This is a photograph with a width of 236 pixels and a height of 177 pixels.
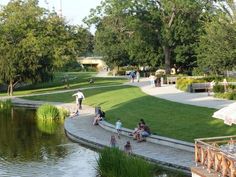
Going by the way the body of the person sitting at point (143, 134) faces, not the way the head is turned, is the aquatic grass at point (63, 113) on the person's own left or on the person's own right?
on the person's own right

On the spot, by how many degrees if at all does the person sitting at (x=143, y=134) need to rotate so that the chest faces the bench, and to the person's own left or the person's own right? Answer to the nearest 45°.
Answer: approximately 135° to the person's own right

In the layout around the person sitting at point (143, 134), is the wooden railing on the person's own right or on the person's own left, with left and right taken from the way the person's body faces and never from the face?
on the person's own left

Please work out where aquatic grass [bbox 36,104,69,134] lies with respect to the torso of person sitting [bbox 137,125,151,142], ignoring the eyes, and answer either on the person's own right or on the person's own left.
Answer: on the person's own right

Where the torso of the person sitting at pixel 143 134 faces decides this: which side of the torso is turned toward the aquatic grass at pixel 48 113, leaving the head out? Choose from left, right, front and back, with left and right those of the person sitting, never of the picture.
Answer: right

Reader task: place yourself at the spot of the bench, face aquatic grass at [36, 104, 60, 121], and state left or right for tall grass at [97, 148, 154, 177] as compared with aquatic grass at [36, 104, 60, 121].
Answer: left

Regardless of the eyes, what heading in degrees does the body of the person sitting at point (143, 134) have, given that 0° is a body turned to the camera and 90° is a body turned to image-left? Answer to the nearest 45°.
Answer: approximately 45°

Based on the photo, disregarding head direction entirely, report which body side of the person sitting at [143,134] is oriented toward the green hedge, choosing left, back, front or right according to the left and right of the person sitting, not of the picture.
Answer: back
